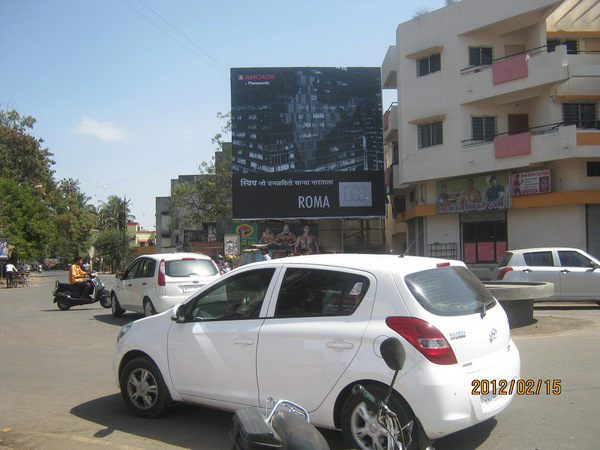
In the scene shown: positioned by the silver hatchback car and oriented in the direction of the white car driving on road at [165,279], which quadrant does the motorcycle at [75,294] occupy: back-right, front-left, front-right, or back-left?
front-right

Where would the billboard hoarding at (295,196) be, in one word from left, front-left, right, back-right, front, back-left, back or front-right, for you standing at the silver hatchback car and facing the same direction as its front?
back-left

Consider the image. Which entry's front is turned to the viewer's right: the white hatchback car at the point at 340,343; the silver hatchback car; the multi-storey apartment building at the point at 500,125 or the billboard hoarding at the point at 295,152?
the silver hatchback car

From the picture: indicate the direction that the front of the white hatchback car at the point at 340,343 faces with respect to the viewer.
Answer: facing away from the viewer and to the left of the viewer

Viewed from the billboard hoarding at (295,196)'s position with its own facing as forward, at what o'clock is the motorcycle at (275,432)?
The motorcycle is roughly at 12 o'clock from the billboard hoarding.

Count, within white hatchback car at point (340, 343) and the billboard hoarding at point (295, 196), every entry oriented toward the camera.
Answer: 1

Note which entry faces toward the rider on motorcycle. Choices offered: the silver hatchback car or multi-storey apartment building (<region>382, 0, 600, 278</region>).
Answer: the multi-storey apartment building

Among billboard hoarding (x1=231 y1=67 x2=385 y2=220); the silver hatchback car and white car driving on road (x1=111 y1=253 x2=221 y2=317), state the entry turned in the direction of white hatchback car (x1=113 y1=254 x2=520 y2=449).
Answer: the billboard hoarding

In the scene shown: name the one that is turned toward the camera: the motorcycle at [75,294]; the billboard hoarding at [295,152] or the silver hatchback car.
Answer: the billboard hoarding

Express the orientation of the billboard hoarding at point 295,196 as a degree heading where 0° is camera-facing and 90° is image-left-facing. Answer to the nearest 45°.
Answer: approximately 0°

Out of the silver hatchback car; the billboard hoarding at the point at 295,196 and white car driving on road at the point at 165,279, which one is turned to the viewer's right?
the silver hatchback car

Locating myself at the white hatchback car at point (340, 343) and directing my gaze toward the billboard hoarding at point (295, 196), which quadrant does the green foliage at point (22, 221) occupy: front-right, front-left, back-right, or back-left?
front-left

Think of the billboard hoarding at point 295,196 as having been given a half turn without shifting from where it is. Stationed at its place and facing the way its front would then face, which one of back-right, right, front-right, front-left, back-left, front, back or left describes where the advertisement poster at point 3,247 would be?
left

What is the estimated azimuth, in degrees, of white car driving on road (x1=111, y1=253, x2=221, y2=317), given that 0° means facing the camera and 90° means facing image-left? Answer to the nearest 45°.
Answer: approximately 135°

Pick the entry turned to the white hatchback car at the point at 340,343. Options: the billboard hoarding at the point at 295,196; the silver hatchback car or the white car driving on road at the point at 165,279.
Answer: the billboard hoarding

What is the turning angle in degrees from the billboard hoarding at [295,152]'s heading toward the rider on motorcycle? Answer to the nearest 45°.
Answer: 0° — it already faces them

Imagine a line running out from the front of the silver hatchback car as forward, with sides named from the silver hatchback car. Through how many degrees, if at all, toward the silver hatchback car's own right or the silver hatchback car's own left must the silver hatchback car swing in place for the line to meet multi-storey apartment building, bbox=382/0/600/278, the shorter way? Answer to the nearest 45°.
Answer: approximately 90° to the silver hatchback car's own left
